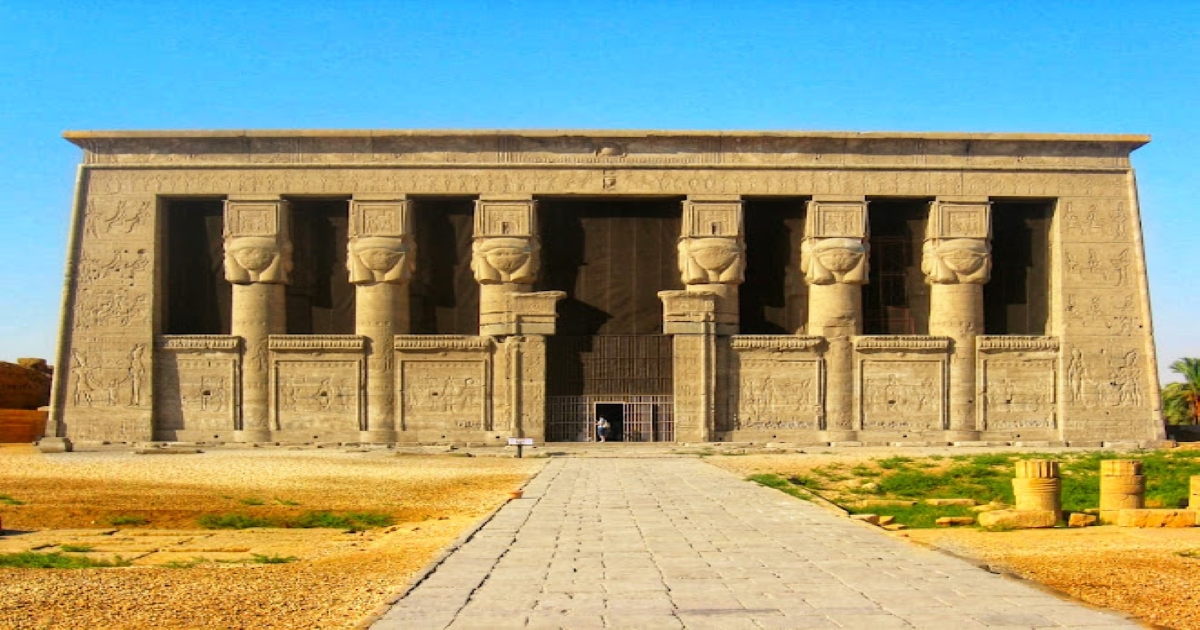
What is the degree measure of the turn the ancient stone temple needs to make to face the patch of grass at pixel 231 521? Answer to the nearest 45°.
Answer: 0° — it already faces it

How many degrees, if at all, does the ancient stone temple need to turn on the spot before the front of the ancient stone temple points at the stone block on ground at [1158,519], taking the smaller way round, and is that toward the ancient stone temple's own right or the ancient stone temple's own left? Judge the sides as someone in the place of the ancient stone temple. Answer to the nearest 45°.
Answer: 0° — it already faces it

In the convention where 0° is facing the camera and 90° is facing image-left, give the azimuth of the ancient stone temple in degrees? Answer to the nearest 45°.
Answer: approximately 0°

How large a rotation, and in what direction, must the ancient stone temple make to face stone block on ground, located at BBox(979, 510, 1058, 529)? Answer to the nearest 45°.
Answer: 0° — it already faces it
